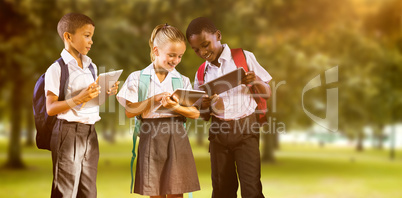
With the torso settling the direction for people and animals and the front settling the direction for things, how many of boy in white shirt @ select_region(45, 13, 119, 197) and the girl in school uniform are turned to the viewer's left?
0

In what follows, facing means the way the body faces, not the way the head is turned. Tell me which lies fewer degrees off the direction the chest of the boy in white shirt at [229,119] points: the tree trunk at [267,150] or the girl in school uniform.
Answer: the girl in school uniform

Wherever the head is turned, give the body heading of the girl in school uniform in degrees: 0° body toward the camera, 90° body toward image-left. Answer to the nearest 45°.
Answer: approximately 315°

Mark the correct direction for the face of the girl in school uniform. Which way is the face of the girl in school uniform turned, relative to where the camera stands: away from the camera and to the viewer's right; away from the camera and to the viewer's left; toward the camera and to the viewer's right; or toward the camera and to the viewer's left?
toward the camera and to the viewer's right

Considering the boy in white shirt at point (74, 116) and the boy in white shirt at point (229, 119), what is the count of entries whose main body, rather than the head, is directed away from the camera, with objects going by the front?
0

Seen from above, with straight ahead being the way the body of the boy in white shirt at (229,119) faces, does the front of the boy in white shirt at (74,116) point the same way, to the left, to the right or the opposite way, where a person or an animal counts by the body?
to the left

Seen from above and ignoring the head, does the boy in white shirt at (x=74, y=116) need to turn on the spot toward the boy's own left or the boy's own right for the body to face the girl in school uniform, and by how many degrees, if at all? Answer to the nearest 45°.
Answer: approximately 45° to the boy's own left

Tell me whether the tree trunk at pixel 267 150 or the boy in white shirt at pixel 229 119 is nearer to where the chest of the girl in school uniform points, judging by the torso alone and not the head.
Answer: the boy in white shirt

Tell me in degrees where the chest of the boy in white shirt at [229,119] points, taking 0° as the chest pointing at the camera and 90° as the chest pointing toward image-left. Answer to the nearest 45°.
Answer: approximately 45°

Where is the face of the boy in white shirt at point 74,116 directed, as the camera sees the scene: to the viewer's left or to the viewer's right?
to the viewer's right

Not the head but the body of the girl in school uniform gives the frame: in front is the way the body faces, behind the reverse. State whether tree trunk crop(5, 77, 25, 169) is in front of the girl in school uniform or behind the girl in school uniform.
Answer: behind

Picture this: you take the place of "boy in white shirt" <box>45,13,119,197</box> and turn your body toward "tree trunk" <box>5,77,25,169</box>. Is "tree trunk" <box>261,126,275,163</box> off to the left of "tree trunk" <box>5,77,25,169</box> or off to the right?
right

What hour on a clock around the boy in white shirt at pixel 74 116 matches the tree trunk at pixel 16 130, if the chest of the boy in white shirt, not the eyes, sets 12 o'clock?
The tree trunk is roughly at 7 o'clock from the boy in white shirt.

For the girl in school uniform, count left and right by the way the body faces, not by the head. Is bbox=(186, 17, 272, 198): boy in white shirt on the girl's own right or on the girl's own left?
on the girl's own left

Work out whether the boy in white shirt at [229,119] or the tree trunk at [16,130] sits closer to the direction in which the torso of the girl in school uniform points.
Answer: the boy in white shirt
